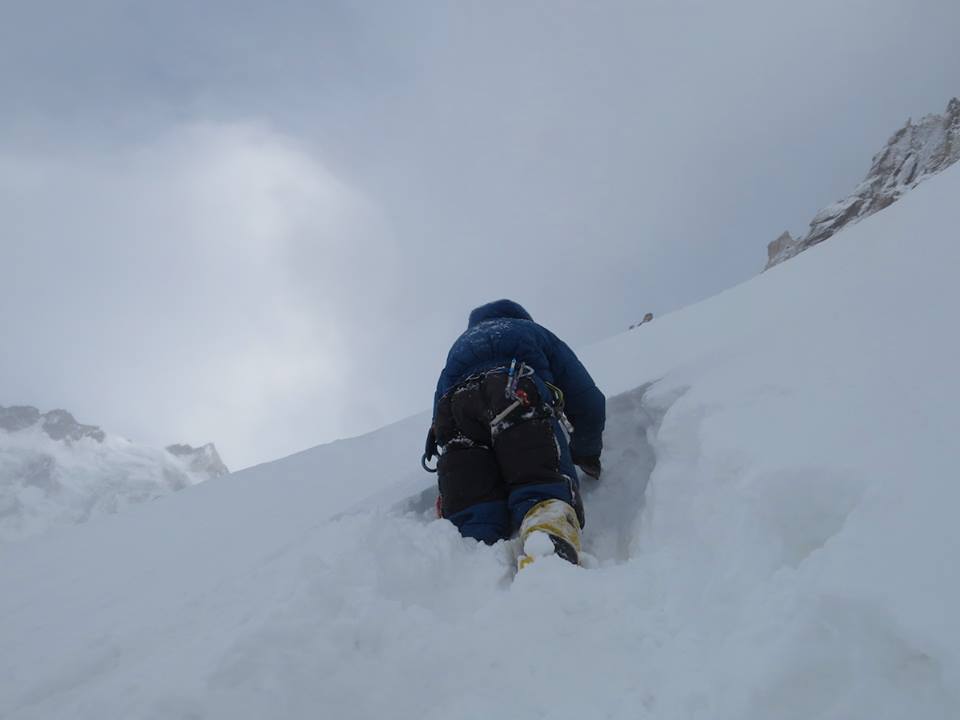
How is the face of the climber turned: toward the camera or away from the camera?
away from the camera

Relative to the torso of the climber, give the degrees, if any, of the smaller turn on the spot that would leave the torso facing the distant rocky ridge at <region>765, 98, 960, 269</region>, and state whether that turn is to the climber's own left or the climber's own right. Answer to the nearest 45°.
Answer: approximately 45° to the climber's own right

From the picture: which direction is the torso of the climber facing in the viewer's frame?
away from the camera
